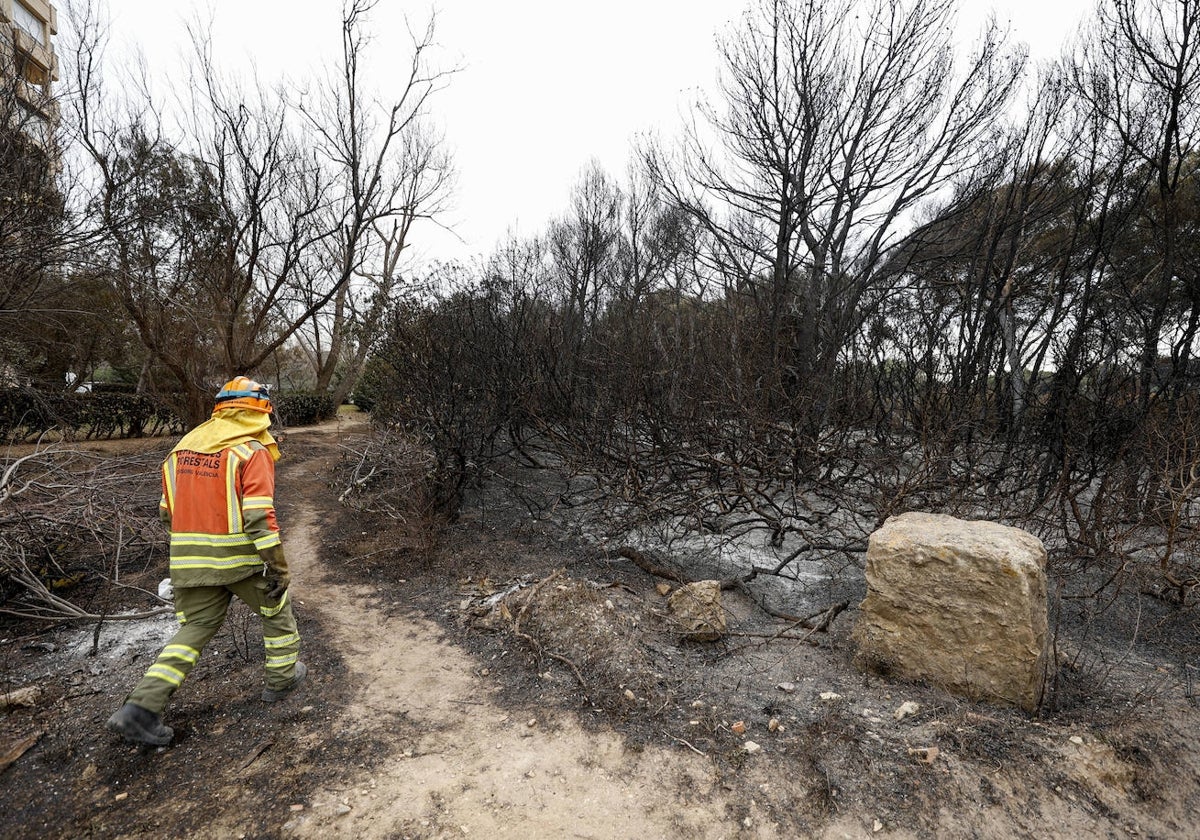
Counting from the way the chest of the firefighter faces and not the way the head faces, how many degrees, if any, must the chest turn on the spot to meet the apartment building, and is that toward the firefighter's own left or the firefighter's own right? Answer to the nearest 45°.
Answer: approximately 45° to the firefighter's own left

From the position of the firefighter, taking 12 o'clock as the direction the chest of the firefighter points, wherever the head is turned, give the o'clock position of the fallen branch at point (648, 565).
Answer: The fallen branch is roughly at 1 o'clock from the firefighter.

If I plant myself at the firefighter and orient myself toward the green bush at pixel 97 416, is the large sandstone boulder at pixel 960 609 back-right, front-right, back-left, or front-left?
back-right

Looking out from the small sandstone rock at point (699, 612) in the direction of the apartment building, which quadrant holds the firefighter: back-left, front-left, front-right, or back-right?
front-left

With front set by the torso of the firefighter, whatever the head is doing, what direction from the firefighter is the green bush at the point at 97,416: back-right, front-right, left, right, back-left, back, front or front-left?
front-left

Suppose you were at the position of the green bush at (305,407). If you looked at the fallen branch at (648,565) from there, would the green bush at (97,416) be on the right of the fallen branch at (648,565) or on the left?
right

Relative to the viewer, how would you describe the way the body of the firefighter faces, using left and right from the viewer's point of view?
facing away from the viewer and to the right of the viewer

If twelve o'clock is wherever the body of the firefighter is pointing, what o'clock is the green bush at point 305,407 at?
The green bush is roughly at 11 o'clock from the firefighter.

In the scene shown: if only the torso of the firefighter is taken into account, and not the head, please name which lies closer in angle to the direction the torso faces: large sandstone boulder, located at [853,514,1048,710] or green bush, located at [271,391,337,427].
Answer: the green bush

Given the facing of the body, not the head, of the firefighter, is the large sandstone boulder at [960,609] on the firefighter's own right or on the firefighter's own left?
on the firefighter's own right

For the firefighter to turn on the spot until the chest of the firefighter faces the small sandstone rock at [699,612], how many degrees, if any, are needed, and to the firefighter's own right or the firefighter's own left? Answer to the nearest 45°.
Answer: approximately 45° to the firefighter's own right

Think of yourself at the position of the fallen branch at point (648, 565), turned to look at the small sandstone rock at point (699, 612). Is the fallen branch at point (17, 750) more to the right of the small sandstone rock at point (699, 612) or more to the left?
right
